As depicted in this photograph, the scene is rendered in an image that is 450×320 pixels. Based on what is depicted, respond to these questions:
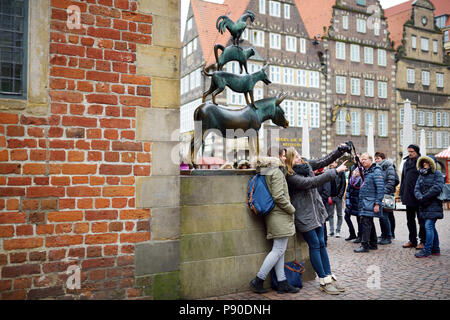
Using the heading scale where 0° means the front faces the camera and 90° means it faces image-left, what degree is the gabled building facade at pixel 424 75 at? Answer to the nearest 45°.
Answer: approximately 45°

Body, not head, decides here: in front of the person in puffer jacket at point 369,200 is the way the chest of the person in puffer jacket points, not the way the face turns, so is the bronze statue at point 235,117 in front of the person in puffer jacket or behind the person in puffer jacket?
in front

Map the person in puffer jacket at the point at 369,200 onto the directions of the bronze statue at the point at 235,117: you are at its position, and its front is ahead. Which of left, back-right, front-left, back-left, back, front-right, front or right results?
front-left

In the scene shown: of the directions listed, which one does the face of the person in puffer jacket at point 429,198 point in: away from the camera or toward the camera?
toward the camera

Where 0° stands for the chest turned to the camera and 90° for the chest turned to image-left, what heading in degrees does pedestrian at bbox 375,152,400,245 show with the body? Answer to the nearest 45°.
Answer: approximately 45°

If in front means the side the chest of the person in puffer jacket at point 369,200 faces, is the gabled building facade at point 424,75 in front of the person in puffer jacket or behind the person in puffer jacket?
behind

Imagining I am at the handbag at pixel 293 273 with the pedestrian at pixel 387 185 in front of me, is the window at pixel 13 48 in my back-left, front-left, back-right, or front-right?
back-left

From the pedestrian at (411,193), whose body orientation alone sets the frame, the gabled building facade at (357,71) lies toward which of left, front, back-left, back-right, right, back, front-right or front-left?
back-right

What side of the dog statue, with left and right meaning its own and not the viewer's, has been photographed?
right

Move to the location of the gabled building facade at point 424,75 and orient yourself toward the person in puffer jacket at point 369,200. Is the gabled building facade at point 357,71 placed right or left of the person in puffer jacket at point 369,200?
right
